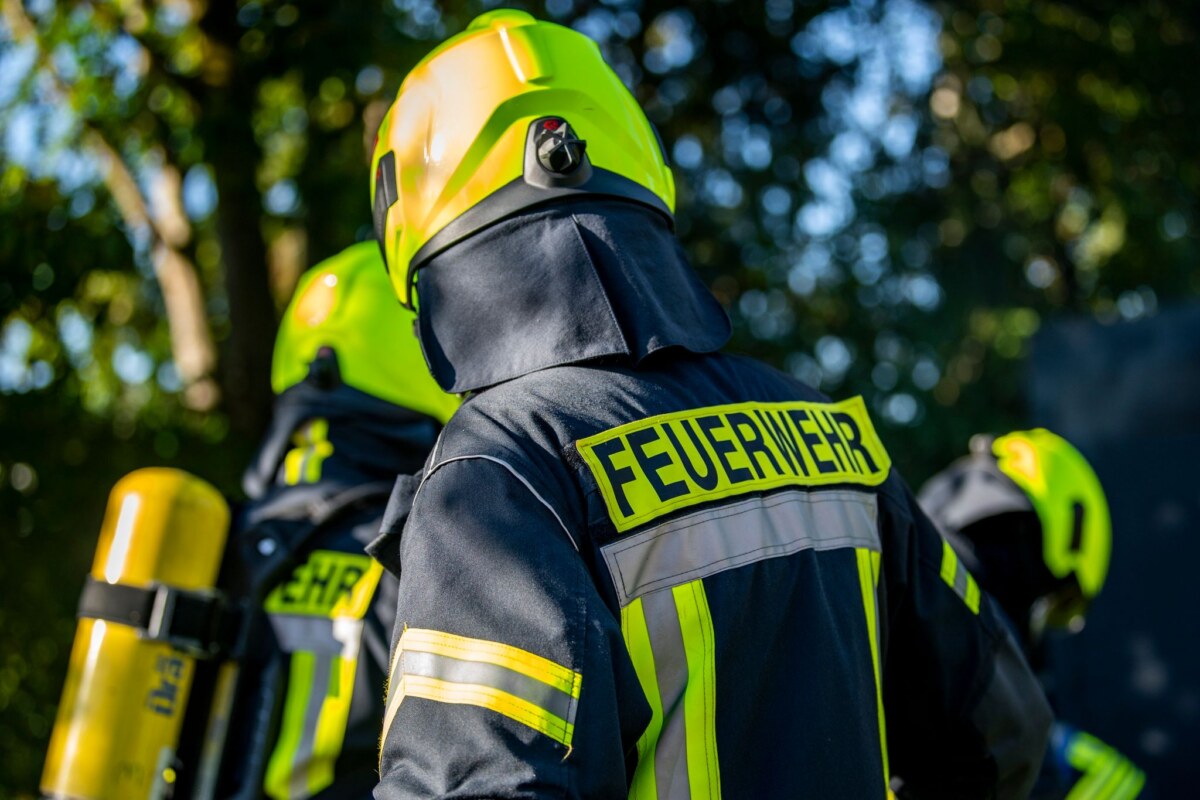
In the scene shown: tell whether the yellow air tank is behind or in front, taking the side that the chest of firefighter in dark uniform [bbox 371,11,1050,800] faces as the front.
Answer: in front

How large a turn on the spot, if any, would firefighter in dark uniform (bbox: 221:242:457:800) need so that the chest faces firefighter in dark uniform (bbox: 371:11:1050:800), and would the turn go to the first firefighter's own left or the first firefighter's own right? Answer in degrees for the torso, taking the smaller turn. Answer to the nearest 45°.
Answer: approximately 135° to the first firefighter's own right

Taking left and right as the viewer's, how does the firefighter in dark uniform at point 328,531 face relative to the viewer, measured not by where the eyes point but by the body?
facing away from the viewer and to the right of the viewer

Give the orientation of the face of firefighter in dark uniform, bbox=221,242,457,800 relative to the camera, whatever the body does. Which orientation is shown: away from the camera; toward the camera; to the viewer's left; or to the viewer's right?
away from the camera

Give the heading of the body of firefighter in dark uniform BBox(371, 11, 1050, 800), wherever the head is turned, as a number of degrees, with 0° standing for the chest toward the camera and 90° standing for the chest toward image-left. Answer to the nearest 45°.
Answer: approximately 135°

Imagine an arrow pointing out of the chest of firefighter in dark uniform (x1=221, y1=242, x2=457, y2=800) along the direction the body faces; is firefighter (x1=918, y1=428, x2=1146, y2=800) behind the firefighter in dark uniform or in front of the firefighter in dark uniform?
in front
